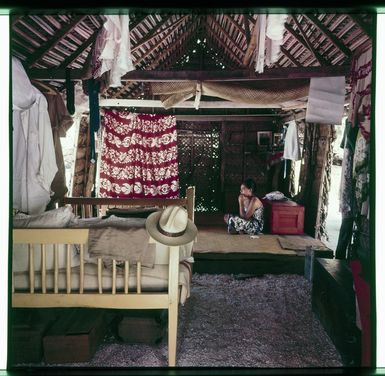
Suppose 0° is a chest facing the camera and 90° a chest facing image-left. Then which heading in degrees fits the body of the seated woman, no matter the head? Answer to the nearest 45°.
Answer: approximately 90°

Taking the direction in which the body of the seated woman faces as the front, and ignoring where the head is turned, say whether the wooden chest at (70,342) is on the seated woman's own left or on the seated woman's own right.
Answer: on the seated woman's own left

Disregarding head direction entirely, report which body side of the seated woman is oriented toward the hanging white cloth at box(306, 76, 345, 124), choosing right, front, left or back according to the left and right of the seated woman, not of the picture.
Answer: left
